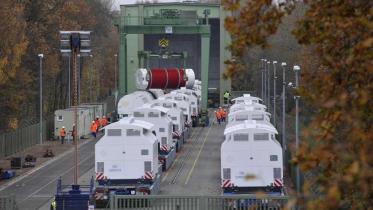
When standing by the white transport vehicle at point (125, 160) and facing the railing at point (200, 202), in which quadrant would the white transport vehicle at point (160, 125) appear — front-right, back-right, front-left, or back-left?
back-left

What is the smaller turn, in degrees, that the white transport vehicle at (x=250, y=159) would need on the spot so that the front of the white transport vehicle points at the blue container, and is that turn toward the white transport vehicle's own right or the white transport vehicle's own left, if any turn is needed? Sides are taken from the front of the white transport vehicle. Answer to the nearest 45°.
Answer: approximately 135° to the white transport vehicle's own left

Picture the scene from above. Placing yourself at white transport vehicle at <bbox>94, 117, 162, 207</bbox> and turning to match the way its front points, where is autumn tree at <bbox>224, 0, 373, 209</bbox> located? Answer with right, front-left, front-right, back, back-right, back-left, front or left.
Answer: back

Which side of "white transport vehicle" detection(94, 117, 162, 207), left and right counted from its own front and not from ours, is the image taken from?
back

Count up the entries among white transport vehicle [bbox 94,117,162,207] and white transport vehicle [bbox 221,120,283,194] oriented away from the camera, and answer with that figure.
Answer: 2

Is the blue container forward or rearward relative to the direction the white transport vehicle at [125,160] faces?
rearward

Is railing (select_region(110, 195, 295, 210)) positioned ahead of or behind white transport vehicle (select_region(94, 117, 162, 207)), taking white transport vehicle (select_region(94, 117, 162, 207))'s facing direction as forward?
behind

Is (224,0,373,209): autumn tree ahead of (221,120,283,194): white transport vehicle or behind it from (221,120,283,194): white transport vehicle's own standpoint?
behind

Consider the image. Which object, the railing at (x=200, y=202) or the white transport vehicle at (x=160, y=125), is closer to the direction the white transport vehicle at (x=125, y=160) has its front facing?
the white transport vehicle
